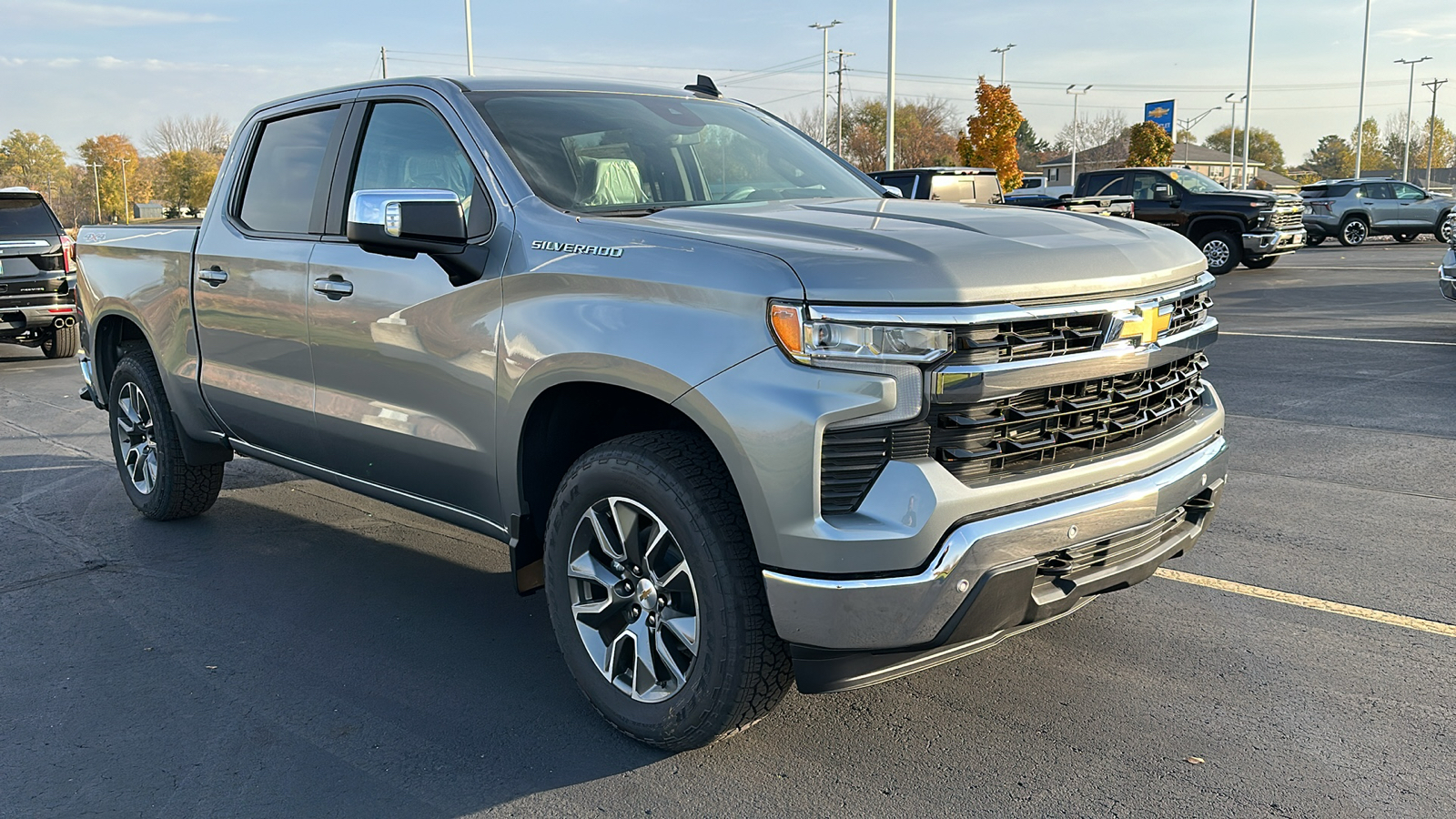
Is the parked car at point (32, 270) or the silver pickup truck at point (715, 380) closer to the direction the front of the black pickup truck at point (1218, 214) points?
the silver pickup truck

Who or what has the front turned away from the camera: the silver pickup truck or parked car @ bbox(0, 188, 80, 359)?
the parked car

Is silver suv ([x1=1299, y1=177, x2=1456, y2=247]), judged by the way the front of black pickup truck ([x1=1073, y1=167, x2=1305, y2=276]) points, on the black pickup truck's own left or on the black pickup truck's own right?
on the black pickup truck's own left

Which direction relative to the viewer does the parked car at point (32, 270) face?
away from the camera

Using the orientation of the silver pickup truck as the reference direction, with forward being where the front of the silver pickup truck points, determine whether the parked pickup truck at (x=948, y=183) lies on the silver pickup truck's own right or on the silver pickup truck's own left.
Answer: on the silver pickup truck's own left

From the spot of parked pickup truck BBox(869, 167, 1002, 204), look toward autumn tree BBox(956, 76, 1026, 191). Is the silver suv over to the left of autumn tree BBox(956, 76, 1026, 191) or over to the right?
right

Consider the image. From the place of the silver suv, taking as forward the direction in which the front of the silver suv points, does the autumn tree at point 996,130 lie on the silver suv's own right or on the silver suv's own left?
on the silver suv's own left

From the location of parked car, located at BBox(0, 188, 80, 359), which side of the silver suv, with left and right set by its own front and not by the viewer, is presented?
back

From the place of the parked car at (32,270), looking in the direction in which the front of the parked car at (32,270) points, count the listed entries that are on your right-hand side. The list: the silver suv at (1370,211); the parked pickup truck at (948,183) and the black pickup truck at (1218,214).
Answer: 3

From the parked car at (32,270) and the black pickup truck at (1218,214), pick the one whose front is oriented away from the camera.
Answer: the parked car

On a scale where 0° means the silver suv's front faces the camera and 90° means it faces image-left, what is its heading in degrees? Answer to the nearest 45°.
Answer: approximately 225°
